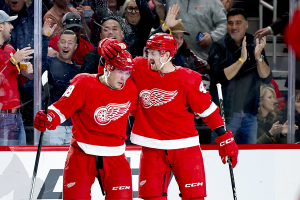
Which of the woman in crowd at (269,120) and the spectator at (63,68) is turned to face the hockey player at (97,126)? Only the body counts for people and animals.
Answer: the spectator

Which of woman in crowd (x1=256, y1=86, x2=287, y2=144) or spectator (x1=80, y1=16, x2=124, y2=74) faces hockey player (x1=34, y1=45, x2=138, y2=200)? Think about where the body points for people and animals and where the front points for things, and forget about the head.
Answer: the spectator

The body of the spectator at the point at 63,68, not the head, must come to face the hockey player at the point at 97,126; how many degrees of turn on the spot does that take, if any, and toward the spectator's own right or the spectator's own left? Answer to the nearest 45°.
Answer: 0° — they already face them

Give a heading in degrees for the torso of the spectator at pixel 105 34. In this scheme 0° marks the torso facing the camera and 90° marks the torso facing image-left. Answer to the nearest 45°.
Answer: approximately 0°

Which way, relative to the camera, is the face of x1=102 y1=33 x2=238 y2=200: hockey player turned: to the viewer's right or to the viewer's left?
to the viewer's left

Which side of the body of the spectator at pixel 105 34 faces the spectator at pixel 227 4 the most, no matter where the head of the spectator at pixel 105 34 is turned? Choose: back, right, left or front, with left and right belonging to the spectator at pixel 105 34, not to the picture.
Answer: left

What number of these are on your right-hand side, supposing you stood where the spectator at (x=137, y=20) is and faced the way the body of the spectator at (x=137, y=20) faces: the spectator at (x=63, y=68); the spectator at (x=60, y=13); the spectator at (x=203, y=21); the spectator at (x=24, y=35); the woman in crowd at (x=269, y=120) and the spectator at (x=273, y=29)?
3
